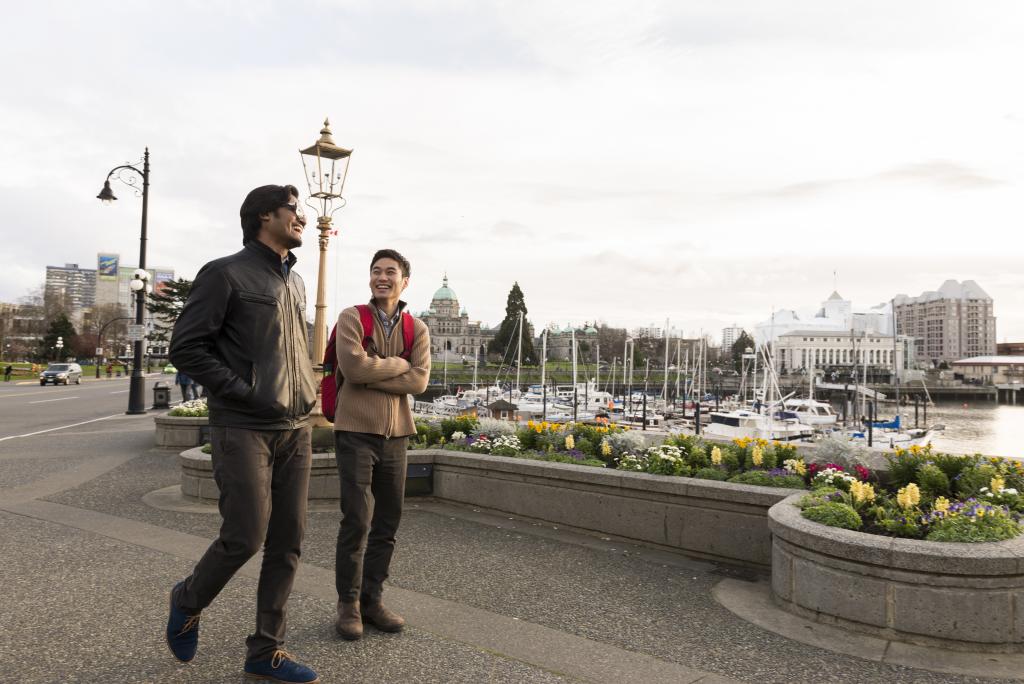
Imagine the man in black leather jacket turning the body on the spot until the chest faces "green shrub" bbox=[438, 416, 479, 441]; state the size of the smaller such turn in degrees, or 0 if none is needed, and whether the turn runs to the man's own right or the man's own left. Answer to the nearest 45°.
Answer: approximately 90° to the man's own left

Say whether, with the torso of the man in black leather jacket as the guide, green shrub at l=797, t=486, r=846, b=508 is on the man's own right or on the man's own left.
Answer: on the man's own left

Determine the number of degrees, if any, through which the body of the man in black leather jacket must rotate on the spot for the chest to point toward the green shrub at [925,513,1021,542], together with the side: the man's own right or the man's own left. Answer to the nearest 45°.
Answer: approximately 45° to the man's own left

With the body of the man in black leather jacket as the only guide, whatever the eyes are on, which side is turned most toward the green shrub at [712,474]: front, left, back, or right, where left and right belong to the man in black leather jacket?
left

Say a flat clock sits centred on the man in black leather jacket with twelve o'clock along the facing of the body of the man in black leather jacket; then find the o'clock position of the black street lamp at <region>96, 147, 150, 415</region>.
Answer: The black street lamp is roughly at 7 o'clock from the man in black leather jacket.

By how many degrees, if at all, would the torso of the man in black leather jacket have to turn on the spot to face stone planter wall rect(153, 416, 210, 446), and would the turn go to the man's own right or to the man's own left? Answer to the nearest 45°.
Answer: approximately 135° to the man's own left

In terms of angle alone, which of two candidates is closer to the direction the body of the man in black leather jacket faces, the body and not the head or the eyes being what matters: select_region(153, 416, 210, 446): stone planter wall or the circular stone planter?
the circular stone planter

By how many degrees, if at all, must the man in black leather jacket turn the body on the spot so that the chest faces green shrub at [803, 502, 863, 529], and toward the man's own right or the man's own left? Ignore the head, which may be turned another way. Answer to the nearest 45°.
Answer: approximately 45° to the man's own left

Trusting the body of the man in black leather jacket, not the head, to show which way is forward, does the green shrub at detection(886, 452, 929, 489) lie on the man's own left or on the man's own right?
on the man's own left

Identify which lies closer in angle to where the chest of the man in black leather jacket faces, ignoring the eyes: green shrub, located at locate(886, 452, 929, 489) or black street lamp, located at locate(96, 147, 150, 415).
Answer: the green shrub

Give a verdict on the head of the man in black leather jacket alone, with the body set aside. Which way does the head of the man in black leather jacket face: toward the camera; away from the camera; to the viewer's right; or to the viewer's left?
to the viewer's right

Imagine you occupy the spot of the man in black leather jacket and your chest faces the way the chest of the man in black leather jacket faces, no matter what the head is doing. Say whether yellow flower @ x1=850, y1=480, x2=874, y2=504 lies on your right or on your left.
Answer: on your left

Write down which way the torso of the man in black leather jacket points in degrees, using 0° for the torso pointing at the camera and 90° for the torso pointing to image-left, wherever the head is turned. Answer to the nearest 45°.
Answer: approximately 315°

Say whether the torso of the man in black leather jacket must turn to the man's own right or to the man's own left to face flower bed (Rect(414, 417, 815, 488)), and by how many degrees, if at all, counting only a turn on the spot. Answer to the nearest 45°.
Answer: approximately 90° to the man's own left

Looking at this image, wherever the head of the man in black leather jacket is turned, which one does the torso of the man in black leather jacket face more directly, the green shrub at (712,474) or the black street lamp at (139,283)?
the green shrub
